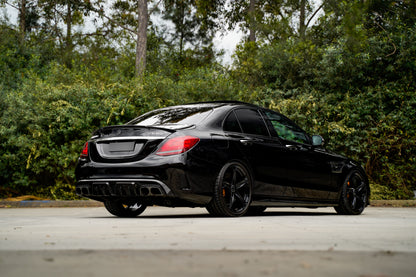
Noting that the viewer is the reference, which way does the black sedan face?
facing away from the viewer and to the right of the viewer

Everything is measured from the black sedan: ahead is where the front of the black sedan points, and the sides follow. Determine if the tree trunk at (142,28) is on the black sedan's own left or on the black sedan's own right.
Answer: on the black sedan's own left
